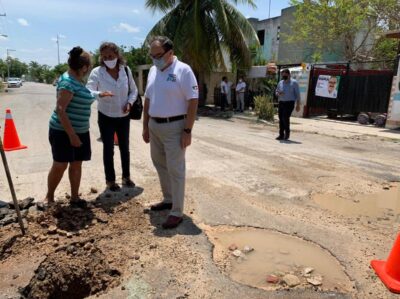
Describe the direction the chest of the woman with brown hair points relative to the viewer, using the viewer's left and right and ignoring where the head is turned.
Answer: facing the viewer

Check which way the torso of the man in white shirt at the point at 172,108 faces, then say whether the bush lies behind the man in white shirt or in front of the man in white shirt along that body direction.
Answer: behind

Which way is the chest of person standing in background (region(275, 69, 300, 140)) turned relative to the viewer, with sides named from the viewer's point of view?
facing the viewer and to the left of the viewer

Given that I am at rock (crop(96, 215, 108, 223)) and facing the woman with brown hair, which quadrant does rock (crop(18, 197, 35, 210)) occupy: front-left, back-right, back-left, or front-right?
front-left

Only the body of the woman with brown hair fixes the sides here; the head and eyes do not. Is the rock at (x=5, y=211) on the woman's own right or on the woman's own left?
on the woman's own right

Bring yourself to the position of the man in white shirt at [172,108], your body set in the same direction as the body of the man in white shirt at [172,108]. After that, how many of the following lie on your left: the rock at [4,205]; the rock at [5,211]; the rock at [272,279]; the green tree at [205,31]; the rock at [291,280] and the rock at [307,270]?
3

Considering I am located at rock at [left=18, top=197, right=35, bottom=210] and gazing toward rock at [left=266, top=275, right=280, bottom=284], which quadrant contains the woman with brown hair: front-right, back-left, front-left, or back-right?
front-left

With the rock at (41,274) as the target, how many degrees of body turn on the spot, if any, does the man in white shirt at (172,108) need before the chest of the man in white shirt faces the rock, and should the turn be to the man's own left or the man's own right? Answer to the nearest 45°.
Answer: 0° — they already face it

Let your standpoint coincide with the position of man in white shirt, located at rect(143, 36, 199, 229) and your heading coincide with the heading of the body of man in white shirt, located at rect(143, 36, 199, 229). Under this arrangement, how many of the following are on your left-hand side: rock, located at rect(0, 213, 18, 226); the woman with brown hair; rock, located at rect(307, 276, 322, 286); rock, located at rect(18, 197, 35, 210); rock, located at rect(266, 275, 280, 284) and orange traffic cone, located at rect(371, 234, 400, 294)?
3

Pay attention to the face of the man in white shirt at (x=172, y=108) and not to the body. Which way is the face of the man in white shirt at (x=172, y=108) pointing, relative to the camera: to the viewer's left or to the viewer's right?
to the viewer's left
